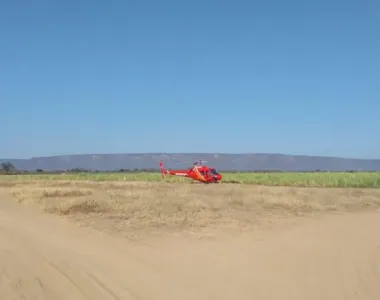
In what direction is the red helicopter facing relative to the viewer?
to the viewer's right
